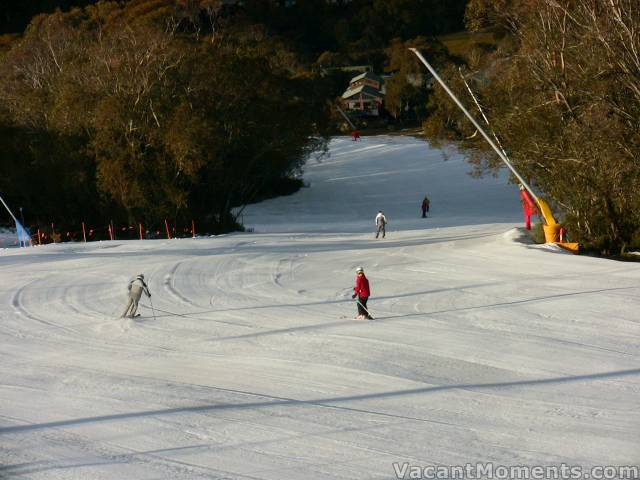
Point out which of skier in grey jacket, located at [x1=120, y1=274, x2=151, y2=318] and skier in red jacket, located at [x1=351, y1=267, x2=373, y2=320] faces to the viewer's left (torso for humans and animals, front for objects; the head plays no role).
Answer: the skier in red jacket

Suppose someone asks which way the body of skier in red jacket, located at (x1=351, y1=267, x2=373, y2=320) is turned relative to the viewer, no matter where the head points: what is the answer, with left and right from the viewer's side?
facing to the left of the viewer

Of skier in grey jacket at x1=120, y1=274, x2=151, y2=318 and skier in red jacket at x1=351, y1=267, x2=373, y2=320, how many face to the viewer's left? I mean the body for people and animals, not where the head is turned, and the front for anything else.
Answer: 1
